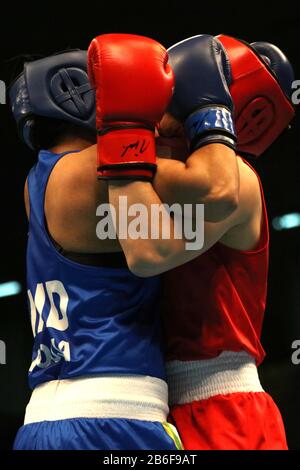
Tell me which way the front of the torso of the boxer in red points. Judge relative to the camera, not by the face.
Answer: to the viewer's left

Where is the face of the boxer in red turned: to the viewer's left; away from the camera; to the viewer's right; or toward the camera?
to the viewer's left

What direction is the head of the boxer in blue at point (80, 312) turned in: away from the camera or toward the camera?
away from the camera

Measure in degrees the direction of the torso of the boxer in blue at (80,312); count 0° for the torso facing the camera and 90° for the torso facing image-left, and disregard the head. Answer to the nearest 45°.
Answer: approximately 225°

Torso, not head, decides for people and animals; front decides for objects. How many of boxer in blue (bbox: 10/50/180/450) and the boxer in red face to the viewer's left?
1

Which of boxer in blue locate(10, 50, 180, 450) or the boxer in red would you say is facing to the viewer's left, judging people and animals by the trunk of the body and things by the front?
the boxer in red
